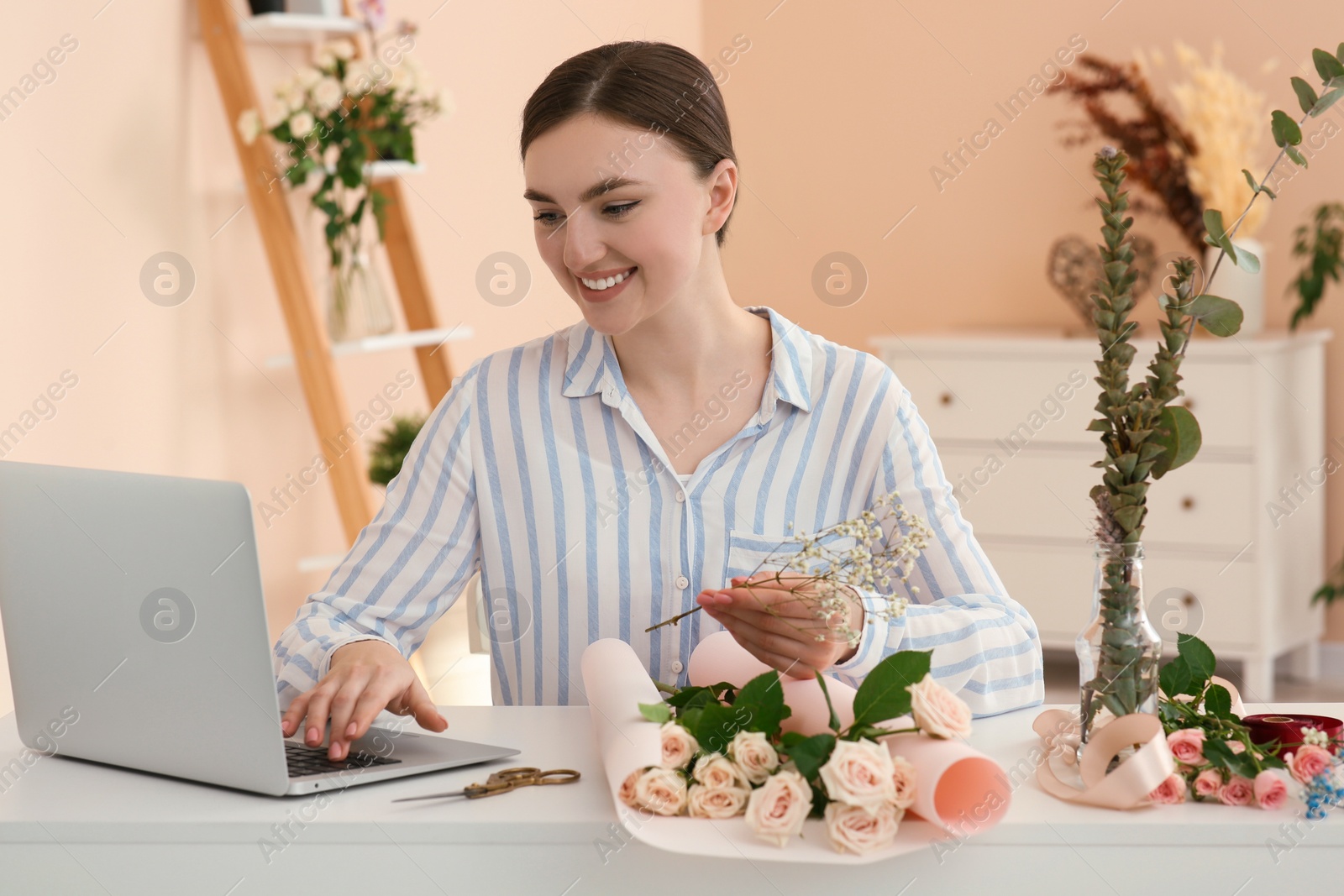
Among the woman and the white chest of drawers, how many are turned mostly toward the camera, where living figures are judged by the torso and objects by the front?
2

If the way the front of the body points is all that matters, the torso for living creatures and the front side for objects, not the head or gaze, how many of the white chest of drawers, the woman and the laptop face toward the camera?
2

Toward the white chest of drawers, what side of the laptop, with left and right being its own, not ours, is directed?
front

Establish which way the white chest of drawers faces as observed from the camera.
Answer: facing the viewer

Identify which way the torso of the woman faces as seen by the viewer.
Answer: toward the camera

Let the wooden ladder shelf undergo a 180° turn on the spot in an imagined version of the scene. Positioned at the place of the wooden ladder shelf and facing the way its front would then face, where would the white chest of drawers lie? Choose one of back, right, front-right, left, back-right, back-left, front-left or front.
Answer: back-right

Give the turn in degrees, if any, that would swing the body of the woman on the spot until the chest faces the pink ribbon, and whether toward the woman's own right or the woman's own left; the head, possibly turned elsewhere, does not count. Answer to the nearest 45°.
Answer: approximately 45° to the woman's own left

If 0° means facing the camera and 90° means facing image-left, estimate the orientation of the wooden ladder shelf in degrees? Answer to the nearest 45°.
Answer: approximately 315°

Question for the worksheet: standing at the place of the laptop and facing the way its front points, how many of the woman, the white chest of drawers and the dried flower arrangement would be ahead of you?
3

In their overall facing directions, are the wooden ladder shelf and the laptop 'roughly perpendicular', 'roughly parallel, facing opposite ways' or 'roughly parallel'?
roughly perpendicular

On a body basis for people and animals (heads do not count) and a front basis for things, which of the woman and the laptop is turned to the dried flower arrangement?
the laptop

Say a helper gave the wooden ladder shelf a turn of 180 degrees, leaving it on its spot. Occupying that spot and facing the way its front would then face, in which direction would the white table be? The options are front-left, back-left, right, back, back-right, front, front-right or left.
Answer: back-left

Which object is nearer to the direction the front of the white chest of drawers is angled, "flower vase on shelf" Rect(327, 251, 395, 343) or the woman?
the woman

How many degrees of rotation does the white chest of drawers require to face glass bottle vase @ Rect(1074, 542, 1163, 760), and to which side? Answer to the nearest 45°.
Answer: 0° — it already faces it
